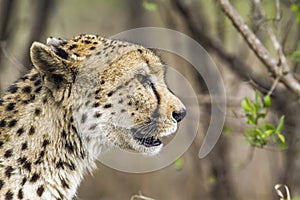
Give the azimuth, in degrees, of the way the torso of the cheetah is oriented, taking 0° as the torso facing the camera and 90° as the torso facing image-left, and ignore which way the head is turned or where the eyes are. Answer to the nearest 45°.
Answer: approximately 270°
